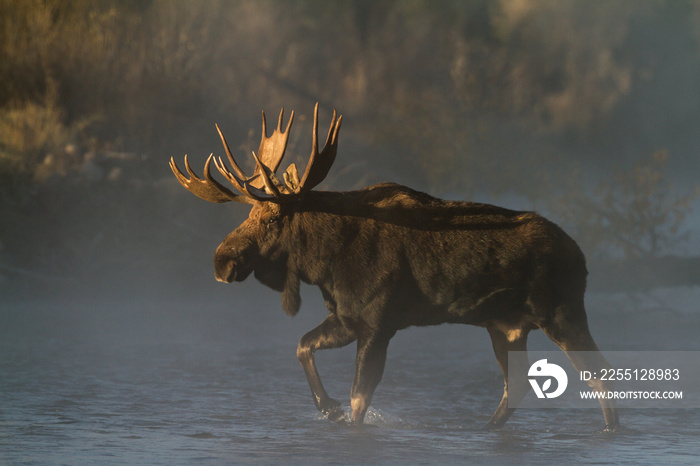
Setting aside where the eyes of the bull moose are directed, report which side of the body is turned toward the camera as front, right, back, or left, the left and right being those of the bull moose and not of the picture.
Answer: left
